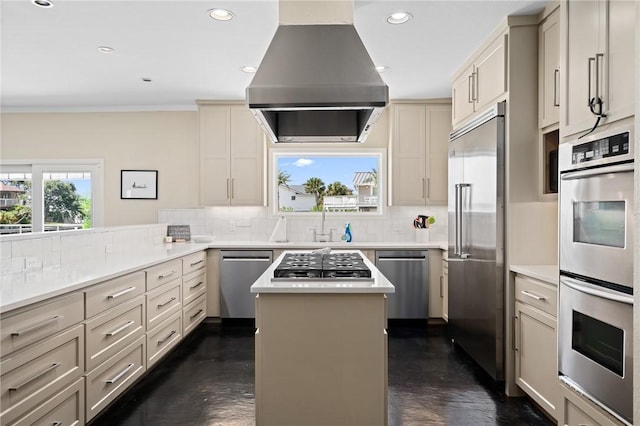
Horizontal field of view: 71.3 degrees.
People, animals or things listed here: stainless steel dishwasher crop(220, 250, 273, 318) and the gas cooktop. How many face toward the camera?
2

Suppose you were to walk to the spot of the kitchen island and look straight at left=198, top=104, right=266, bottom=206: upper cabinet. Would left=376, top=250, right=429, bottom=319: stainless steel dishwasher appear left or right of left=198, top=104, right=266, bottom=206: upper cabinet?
right

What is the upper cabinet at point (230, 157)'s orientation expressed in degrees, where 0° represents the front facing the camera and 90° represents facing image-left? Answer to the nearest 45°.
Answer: approximately 0°

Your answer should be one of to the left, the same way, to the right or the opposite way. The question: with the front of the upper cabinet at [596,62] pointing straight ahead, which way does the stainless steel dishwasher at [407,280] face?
to the left

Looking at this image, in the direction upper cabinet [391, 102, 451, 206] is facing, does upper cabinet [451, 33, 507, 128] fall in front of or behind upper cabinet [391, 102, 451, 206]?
in front

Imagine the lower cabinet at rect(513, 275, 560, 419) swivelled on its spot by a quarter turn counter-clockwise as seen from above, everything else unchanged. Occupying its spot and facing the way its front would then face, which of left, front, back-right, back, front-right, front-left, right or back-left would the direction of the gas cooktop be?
right

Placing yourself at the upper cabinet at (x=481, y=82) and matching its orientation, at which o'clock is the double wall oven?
The double wall oven is roughly at 10 o'clock from the upper cabinet.

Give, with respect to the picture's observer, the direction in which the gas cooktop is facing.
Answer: facing the viewer

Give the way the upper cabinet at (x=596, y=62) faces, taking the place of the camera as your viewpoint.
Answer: facing the viewer and to the left of the viewer

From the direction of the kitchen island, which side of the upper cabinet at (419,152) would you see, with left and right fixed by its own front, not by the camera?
front
